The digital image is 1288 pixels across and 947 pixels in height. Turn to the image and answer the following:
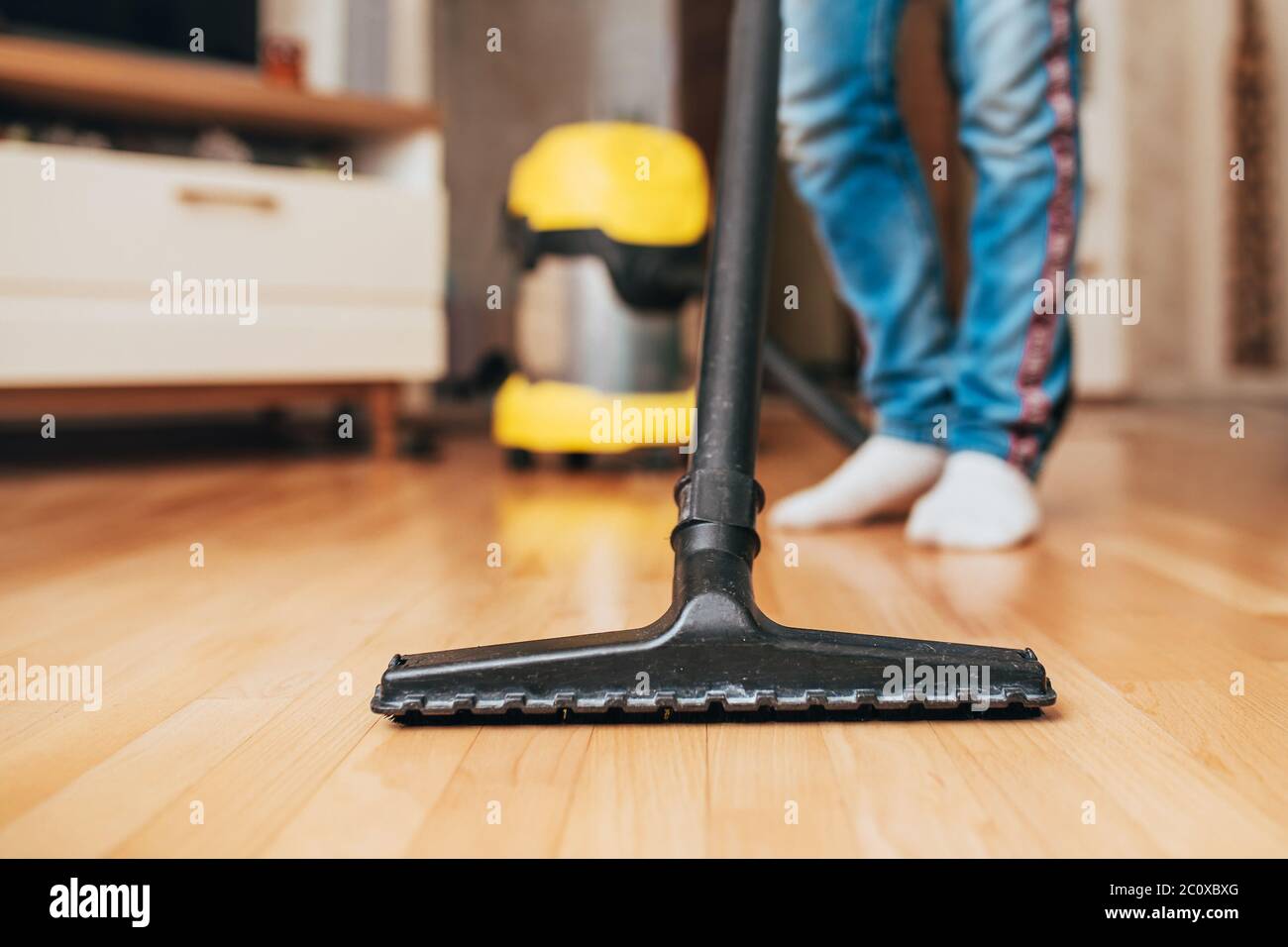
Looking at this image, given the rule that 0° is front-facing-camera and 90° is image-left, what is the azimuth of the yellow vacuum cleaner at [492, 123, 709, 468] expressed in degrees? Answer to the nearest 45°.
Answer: approximately 315°
